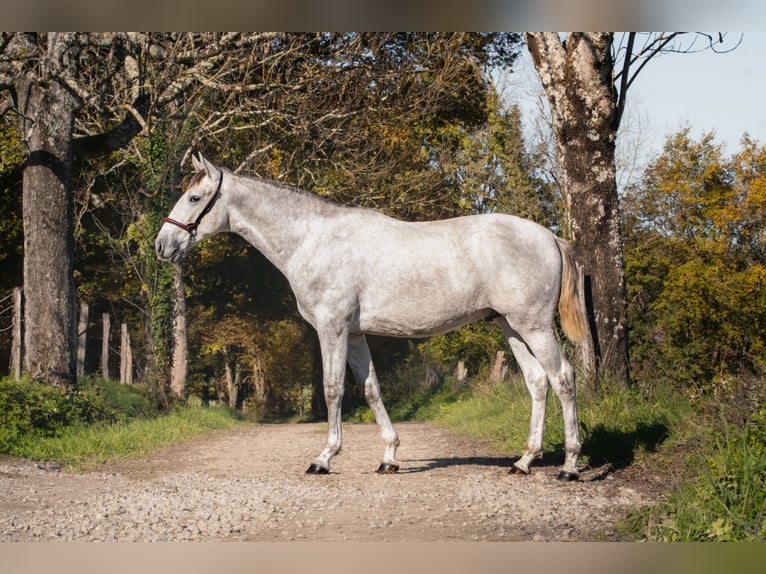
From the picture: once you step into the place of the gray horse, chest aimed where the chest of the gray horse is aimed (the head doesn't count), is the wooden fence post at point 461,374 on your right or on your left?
on your right

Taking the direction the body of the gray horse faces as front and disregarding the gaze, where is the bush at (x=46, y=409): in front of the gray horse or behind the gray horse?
in front

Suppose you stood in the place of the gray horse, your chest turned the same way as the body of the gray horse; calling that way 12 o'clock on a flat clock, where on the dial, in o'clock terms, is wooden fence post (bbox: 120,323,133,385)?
The wooden fence post is roughly at 2 o'clock from the gray horse.

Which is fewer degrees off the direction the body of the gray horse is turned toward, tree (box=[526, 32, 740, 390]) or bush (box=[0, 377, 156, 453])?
the bush

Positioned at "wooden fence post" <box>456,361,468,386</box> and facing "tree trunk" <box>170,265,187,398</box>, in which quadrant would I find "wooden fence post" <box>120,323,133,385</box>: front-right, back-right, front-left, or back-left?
front-right

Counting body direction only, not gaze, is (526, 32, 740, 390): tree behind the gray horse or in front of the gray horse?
behind

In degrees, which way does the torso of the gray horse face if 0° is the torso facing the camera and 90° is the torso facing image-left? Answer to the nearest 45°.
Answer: approximately 90°

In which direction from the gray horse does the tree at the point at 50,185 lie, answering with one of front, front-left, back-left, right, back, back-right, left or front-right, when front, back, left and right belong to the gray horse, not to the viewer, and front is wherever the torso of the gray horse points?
front-right
